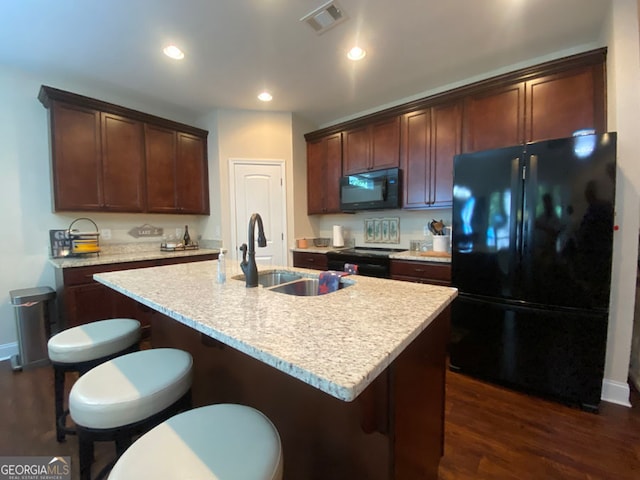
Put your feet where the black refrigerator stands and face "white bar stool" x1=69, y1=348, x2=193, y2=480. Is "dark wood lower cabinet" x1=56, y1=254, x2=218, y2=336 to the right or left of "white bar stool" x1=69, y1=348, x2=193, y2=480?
right

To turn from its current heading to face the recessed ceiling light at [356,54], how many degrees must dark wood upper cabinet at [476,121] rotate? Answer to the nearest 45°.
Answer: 0° — it already faces it

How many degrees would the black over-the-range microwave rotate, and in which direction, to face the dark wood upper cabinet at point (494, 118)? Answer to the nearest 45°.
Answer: approximately 90° to its left

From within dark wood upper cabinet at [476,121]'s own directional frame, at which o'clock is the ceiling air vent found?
The ceiling air vent is roughly at 12 o'clock from the dark wood upper cabinet.

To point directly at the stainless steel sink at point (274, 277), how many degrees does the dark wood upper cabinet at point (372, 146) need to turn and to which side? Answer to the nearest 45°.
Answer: approximately 45° to its left

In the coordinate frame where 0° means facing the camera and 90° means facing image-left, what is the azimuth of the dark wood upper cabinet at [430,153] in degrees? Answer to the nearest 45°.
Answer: approximately 45°
